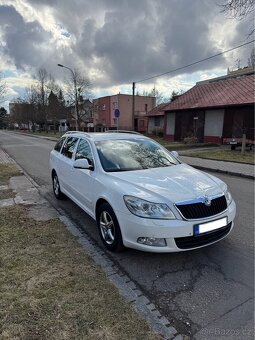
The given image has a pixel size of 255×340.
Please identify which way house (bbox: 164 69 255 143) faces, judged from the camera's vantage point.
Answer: facing the viewer and to the left of the viewer

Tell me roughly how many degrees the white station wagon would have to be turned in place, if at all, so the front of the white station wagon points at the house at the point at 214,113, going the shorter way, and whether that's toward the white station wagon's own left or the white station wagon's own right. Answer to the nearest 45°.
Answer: approximately 135° to the white station wagon's own left

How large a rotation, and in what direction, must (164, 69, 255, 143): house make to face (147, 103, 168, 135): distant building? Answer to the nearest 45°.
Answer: approximately 90° to its right

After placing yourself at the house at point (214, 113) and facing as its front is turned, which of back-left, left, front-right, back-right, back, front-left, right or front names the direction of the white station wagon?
front-left

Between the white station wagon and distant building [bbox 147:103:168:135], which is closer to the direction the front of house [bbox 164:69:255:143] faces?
the white station wagon

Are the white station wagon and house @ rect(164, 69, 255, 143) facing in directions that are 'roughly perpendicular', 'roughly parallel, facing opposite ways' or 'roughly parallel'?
roughly perpendicular

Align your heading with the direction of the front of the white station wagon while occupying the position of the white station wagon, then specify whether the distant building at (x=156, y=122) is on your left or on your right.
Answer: on your left

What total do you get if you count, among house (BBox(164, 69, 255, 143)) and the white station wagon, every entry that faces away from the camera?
0
